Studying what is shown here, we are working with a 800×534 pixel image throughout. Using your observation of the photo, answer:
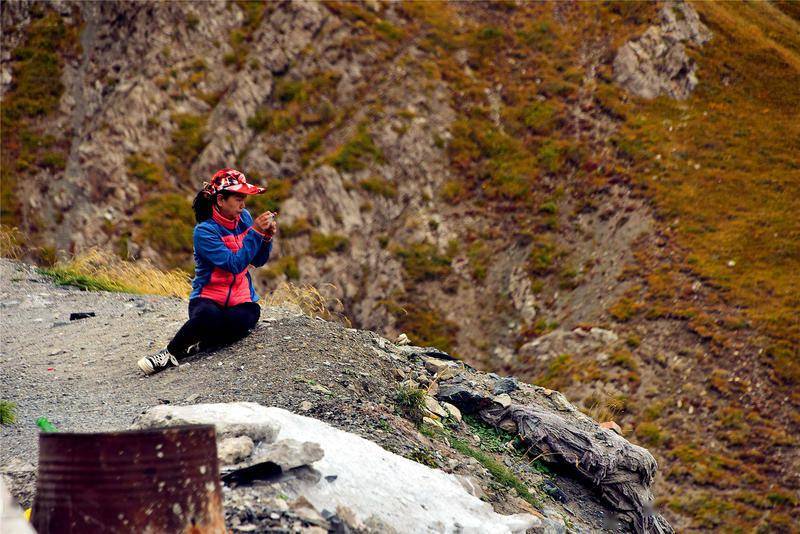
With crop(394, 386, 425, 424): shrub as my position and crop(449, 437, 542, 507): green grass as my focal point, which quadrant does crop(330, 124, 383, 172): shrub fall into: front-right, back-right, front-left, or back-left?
back-left

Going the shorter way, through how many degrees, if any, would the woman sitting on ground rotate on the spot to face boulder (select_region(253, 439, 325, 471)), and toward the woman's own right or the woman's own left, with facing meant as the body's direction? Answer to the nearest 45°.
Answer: approximately 45° to the woman's own right

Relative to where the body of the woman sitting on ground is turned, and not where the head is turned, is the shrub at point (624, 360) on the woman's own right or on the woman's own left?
on the woman's own left

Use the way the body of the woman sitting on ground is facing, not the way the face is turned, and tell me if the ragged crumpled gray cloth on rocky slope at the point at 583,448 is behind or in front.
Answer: in front

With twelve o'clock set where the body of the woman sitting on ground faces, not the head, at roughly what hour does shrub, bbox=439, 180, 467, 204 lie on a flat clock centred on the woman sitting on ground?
The shrub is roughly at 8 o'clock from the woman sitting on ground.

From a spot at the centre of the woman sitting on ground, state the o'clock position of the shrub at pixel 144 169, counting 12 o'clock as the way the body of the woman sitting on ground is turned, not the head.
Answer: The shrub is roughly at 7 o'clock from the woman sitting on ground.

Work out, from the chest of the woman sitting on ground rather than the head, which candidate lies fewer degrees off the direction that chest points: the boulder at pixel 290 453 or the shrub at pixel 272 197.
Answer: the boulder

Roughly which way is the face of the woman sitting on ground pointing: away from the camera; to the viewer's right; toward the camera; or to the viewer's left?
to the viewer's right

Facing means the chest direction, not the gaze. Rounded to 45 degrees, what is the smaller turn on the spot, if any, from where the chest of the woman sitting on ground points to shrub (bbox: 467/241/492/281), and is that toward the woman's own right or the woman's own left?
approximately 90° to the woman's own left

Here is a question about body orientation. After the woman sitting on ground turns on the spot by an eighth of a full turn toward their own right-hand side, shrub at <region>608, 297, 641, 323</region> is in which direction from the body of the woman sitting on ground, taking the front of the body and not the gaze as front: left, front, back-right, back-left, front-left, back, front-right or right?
back-left

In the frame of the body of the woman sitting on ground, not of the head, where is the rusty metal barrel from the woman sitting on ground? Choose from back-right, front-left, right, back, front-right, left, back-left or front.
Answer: front-right

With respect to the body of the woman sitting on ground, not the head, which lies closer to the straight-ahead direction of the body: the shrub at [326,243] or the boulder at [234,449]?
the boulder

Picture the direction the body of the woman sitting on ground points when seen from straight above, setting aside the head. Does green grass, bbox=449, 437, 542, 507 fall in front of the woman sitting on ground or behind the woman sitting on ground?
in front

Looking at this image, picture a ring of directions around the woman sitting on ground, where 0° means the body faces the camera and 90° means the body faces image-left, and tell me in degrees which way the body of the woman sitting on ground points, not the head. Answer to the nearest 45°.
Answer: approximately 315°

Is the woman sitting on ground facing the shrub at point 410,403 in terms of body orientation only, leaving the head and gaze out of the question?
yes

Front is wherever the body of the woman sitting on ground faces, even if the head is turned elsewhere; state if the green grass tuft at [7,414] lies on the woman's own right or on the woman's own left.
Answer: on the woman's own right

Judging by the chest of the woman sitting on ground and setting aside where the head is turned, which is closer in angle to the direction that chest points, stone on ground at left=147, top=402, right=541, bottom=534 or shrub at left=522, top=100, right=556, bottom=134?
the stone on ground
